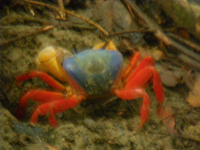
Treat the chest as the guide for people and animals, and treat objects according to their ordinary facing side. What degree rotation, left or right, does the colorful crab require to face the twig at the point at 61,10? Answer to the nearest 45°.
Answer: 0° — it already faces it

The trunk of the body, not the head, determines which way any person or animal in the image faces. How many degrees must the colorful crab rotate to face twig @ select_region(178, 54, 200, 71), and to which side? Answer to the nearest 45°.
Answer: approximately 45° to its right

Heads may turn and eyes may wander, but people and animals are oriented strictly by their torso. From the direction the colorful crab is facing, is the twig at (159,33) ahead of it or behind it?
ahead

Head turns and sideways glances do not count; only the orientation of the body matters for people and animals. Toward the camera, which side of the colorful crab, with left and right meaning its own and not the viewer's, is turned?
back

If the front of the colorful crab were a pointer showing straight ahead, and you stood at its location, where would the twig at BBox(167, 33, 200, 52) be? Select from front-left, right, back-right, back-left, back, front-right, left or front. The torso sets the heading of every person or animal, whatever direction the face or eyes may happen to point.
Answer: front-right
